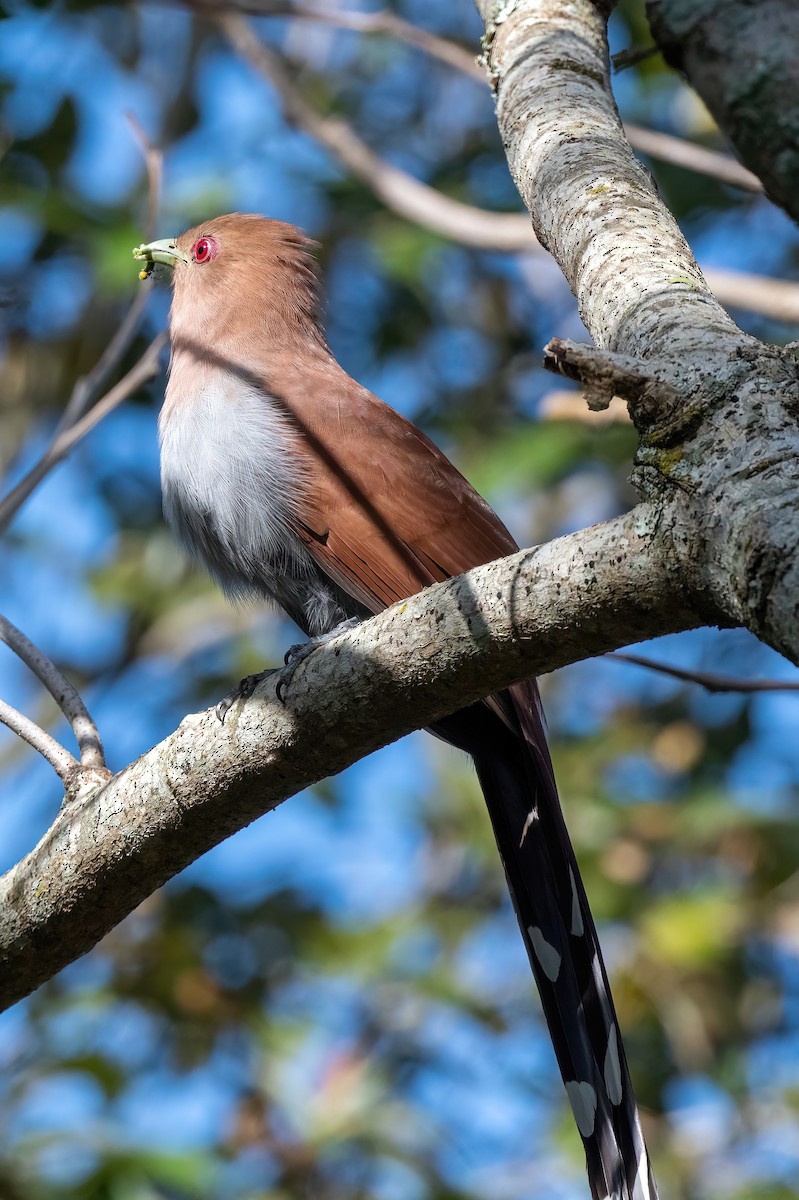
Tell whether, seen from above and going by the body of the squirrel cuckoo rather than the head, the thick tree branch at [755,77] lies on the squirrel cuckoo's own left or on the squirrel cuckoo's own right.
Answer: on the squirrel cuckoo's own left

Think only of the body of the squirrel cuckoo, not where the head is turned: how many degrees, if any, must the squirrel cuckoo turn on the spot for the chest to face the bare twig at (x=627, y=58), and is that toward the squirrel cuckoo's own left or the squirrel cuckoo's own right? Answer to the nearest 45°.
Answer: approximately 135° to the squirrel cuckoo's own left

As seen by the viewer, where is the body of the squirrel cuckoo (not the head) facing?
to the viewer's left
